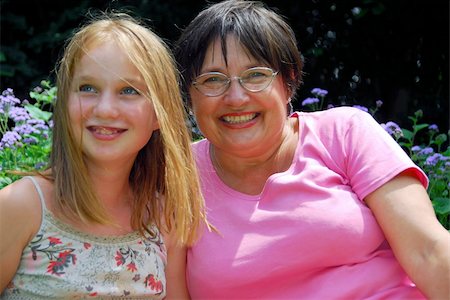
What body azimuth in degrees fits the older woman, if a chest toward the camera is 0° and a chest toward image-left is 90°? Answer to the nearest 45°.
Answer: approximately 45°

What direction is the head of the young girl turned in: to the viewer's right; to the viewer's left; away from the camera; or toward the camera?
toward the camera

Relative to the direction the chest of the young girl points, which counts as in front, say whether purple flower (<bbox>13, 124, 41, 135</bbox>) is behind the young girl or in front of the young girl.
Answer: behind

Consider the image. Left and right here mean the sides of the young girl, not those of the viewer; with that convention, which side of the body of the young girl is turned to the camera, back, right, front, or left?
front

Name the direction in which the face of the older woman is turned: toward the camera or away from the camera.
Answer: toward the camera

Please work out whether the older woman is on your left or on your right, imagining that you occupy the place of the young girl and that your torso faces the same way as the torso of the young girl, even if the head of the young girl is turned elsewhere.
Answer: on your left

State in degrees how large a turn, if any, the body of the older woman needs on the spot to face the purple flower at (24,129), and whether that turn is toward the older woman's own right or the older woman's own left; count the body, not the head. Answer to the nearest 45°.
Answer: approximately 135° to the older woman's own right

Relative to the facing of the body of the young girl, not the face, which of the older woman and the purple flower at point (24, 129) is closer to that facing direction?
the older woman

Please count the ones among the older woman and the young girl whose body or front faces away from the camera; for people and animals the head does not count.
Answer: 0

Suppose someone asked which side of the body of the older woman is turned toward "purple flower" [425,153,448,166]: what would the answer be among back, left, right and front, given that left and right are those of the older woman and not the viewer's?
back

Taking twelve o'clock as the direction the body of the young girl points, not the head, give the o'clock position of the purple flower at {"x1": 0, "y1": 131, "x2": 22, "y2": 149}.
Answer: The purple flower is roughly at 5 o'clock from the young girl.
